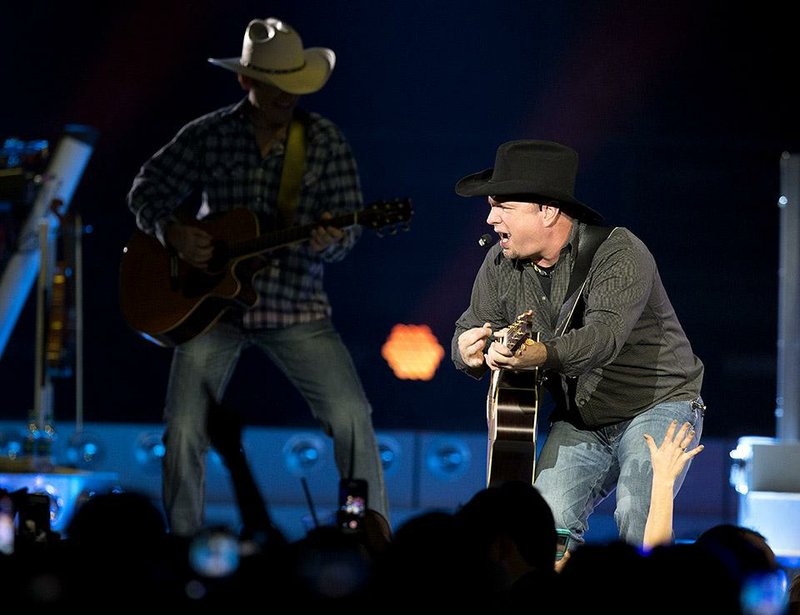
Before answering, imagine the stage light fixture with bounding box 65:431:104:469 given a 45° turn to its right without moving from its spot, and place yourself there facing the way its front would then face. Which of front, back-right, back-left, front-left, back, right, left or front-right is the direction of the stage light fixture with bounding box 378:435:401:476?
back-left

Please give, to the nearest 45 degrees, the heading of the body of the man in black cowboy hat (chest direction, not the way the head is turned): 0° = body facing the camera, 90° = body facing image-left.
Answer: approximately 45°

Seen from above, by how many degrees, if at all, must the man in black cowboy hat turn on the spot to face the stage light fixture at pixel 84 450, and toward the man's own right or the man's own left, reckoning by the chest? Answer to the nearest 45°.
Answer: approximately 90° to the man's own right

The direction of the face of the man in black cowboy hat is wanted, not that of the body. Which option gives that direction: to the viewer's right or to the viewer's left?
to the viewer's left

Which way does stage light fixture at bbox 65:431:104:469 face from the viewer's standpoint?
toward the camera

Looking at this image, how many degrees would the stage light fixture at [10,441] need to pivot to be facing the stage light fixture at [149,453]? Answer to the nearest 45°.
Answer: approximately 90° to its left

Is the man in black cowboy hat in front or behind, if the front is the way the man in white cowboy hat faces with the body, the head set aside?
in front

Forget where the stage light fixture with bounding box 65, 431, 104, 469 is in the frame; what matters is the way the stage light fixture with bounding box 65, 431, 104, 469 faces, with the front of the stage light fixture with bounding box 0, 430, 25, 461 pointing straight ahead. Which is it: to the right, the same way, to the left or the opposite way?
the same way

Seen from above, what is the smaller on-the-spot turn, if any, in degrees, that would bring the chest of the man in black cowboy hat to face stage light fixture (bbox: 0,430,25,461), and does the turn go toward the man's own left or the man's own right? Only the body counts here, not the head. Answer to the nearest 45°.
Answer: approximately 90° to the man's own right

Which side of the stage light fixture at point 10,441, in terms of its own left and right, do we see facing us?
front

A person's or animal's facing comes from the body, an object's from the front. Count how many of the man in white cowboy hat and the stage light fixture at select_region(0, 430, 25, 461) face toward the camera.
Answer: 2

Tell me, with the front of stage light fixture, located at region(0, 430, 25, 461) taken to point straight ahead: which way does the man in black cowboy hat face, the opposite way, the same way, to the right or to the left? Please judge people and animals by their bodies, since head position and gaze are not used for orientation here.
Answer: to the right

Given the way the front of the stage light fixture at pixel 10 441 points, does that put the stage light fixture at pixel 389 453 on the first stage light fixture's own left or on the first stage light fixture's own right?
on the first stage light fixture's own left

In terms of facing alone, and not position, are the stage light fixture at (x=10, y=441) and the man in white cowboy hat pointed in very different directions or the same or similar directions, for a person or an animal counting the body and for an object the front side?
same or similar directions

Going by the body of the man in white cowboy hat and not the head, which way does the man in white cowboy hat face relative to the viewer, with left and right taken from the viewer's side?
facing the viewer

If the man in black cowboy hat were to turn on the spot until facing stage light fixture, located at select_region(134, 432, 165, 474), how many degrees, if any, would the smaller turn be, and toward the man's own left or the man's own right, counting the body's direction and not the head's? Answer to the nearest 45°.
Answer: approximately 90° to the man's own right
